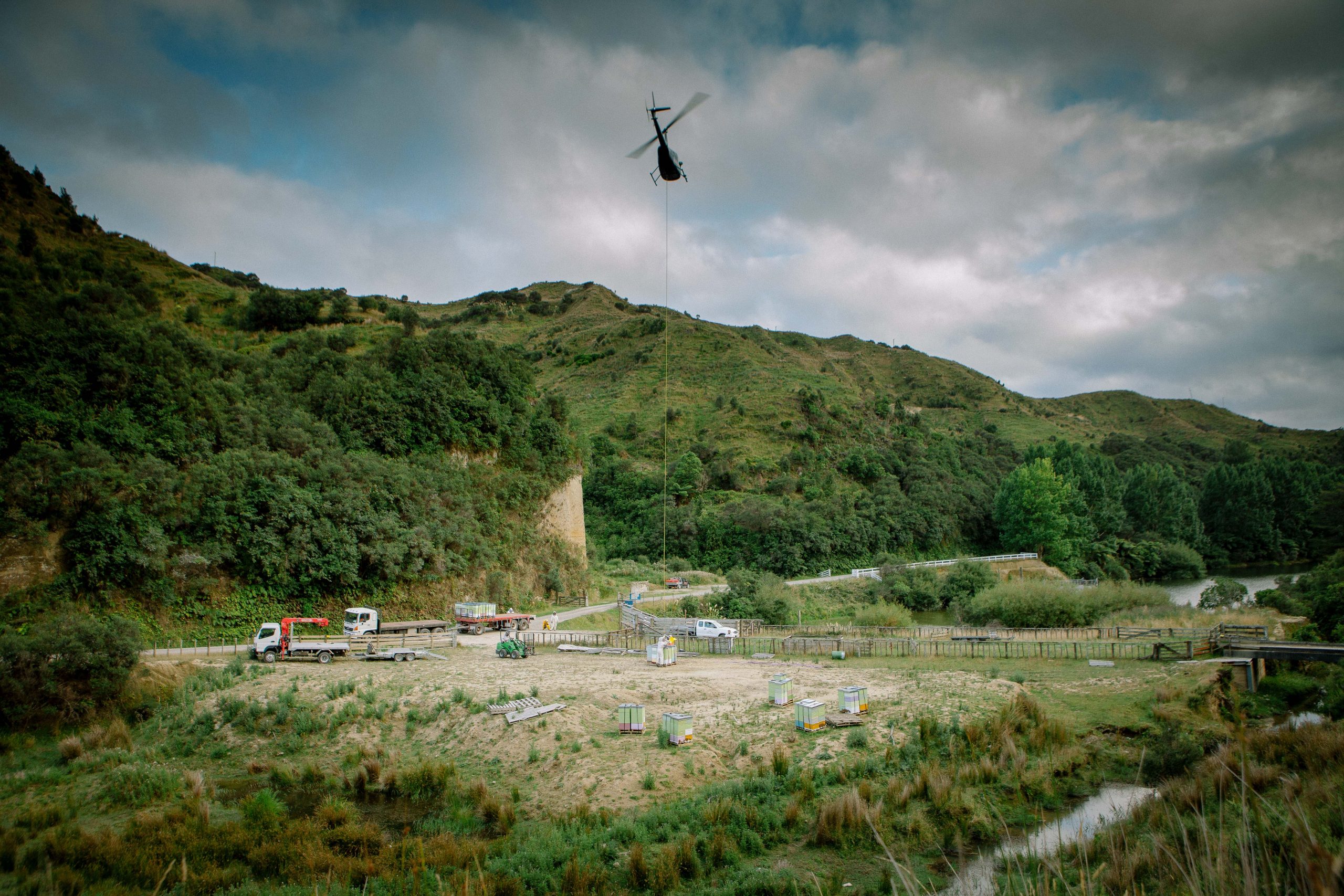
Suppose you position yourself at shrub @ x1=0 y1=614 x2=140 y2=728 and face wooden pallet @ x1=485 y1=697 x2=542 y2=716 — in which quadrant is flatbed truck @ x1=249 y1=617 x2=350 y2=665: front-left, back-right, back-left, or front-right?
front-left

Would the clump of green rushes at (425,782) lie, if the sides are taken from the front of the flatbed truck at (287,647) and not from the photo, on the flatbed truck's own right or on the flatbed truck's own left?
on the flatbed truck's own left

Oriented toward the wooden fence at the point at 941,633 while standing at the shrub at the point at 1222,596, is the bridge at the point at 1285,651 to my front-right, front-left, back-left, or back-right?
front-left

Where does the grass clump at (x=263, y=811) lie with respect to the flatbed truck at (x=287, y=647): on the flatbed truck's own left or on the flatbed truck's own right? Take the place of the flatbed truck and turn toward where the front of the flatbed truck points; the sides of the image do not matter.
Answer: on the flatbed truck's own left

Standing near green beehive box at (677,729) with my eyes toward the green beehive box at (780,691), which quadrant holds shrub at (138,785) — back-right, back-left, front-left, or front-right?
back-left

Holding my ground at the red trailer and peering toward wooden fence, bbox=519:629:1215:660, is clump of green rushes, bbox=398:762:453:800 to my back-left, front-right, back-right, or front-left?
front-right

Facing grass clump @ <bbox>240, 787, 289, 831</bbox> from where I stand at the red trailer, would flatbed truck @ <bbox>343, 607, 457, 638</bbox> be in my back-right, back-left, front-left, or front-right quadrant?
front-right

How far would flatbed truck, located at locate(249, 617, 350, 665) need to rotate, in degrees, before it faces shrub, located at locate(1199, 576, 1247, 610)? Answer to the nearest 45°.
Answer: approximately 180°

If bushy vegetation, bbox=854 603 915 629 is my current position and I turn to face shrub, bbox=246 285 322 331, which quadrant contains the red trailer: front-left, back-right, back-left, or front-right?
front-left

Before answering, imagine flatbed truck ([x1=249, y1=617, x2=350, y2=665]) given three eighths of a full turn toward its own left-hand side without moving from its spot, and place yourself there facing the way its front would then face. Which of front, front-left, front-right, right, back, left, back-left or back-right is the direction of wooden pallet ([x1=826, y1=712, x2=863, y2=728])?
front

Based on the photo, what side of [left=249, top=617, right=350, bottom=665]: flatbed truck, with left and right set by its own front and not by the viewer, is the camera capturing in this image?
left
